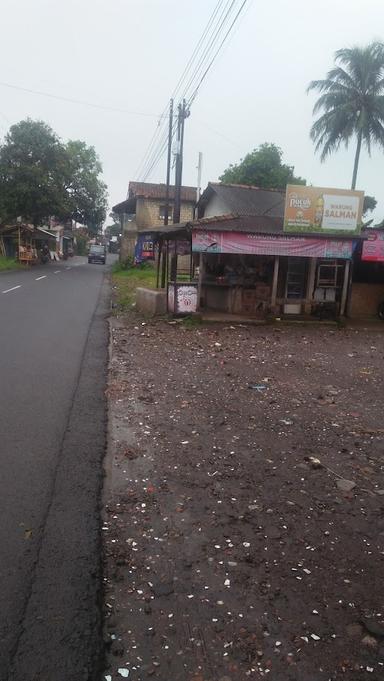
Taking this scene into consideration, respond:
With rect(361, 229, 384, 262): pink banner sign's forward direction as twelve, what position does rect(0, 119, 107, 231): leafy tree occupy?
The leafy tree is roughly at 4 o'clock from the pink banner sign.

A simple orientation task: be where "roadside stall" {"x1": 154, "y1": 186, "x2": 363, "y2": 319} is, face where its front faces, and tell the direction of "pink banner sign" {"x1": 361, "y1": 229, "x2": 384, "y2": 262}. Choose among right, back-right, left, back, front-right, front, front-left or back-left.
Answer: left

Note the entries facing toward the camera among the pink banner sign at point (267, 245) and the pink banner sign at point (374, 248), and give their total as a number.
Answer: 2

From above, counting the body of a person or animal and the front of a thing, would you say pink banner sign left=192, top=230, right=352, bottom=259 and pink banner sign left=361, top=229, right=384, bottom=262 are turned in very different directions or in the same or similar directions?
same or similar directions

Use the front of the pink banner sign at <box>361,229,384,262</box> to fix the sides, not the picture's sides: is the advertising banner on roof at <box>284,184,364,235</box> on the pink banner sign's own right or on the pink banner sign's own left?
on the pink banner sign's own right

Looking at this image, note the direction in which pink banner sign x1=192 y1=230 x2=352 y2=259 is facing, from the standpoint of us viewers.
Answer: facing the viewer

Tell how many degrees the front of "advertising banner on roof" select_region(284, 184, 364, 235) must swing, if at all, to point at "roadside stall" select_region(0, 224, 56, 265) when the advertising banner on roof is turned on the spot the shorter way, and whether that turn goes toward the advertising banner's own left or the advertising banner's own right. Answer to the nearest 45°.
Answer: approximately 135° to the advertising banner's own right

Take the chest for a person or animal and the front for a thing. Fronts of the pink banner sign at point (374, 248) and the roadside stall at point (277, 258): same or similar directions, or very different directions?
same or similar directions

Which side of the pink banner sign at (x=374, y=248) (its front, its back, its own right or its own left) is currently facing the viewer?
front

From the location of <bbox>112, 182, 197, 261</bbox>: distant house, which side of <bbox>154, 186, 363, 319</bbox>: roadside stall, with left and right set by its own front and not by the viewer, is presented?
back

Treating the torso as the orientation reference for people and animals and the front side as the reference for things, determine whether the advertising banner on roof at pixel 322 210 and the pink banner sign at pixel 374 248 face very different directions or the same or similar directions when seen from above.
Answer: same or similar directions

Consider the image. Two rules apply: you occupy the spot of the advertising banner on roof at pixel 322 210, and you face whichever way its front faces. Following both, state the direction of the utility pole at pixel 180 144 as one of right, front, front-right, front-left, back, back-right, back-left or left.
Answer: back-right

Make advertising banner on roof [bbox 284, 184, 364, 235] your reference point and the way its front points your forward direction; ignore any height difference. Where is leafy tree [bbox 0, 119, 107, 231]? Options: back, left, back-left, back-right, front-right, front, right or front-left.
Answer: back-right
